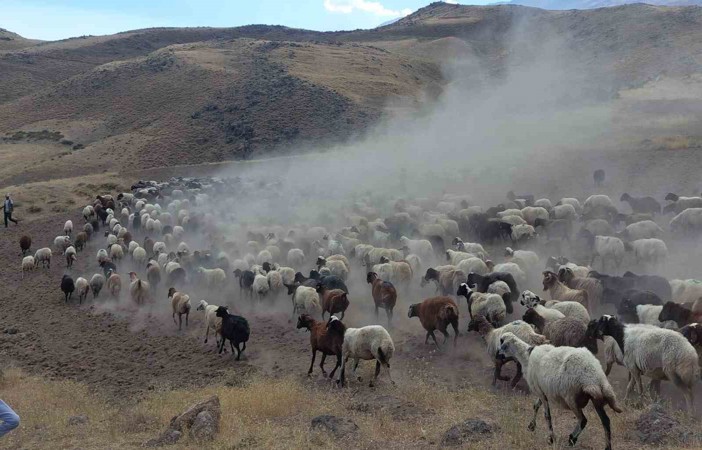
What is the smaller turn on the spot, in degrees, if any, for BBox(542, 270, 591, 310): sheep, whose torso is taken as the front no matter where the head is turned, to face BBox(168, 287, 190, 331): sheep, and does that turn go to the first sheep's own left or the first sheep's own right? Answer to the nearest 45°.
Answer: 0° — it already faces it

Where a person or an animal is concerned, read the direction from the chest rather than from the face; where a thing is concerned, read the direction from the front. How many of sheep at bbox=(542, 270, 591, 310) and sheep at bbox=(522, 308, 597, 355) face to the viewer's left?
2

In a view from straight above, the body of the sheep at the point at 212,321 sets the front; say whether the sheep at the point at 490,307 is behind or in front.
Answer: behind

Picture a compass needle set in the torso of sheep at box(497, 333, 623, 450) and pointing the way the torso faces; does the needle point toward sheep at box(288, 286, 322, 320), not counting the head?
yes

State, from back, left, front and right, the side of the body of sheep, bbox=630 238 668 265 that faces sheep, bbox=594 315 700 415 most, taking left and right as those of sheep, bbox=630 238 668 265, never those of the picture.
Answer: left

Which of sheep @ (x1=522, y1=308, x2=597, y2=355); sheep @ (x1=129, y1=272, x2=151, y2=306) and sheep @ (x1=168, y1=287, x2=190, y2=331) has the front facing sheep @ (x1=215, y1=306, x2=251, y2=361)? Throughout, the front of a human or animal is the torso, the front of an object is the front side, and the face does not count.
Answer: sheep @ (x1=522, y1=308, x2=597, y2=355)

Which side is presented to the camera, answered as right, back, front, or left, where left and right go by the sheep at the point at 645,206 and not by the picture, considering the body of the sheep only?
left

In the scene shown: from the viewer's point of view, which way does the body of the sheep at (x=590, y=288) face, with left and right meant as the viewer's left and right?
facing to the left of the viewer

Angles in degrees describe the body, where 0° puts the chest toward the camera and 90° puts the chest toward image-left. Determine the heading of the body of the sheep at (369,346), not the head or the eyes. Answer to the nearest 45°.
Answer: approximately 90°
